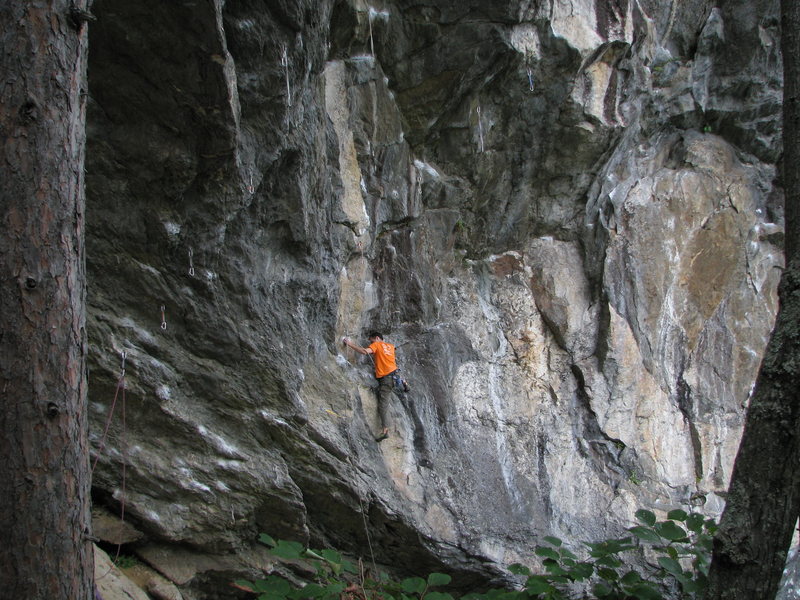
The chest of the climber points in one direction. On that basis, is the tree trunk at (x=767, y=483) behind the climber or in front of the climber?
behind

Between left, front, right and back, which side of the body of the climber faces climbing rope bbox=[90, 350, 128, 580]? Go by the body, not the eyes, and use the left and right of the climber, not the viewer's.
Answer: left

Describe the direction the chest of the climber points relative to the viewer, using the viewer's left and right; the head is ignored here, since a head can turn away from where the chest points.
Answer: facing away from the viewer and to the left of the viewer

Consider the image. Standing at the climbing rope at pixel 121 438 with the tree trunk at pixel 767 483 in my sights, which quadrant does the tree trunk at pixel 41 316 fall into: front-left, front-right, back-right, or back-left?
front-right

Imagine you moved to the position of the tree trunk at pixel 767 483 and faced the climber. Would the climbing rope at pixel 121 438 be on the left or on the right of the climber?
left

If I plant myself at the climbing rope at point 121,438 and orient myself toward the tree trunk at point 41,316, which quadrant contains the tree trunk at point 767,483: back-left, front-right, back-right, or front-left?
front-left
